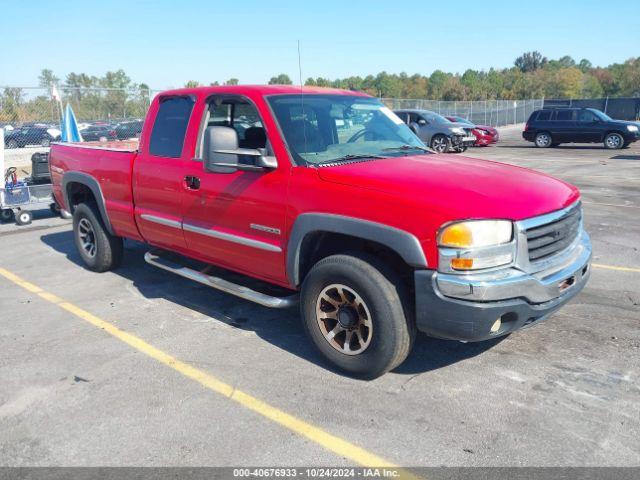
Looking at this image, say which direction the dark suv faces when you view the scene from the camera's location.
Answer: facing to the right of the viewer

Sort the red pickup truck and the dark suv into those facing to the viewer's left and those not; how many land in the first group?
0

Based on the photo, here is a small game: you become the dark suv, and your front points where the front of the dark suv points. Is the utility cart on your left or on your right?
on your right

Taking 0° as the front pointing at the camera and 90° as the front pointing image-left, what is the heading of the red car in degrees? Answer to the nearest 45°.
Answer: approximately 315°

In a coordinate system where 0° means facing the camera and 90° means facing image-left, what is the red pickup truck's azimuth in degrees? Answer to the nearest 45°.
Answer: approximately 315°

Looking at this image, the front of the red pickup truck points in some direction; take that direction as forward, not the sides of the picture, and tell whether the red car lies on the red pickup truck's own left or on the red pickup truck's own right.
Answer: on the red pickup truck's own left

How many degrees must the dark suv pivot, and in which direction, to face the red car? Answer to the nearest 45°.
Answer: approximately 180°

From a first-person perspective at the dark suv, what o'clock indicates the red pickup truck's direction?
The red pickup truck is roughly at 3 o'clock from the dark suv.
